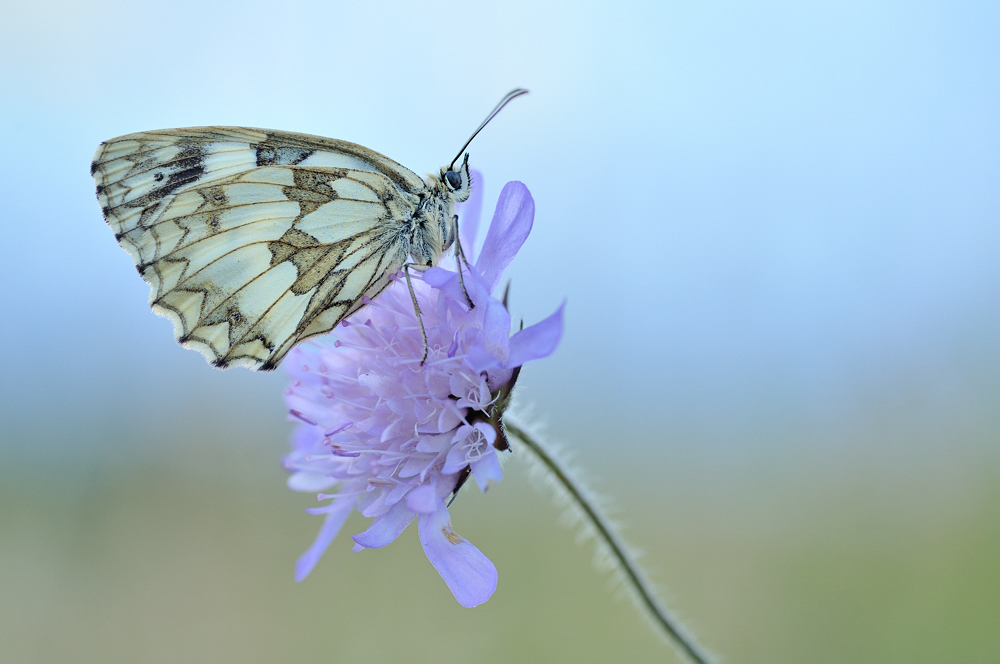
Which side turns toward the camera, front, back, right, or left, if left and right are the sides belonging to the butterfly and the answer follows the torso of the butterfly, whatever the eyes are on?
right
